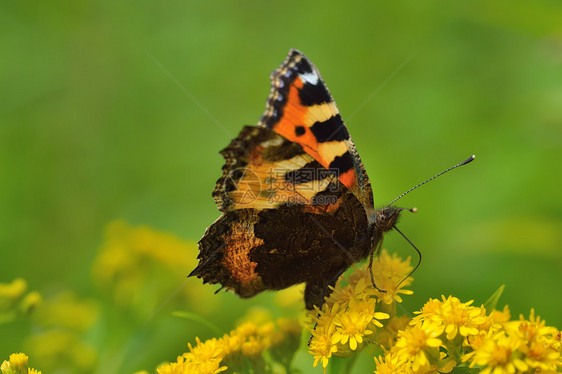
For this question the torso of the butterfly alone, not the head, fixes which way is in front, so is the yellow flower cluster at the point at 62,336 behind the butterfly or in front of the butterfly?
behind

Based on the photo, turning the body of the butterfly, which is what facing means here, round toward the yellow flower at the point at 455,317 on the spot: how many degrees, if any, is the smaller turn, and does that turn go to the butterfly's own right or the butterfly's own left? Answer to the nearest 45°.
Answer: approximately 45° to the butterfly's own right

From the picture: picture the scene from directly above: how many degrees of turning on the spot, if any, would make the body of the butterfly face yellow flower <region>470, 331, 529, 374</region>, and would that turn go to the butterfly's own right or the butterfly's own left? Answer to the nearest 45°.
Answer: approximately 45° to the butterfly's own right

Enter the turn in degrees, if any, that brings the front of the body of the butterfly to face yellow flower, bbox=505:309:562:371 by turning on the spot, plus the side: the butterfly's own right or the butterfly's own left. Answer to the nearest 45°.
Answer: approximately 45° to the butterfly's own right

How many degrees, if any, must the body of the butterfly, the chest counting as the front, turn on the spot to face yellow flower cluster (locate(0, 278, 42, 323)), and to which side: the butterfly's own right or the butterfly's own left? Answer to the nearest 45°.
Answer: approximately 180°

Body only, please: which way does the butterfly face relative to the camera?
to the viewer's right
